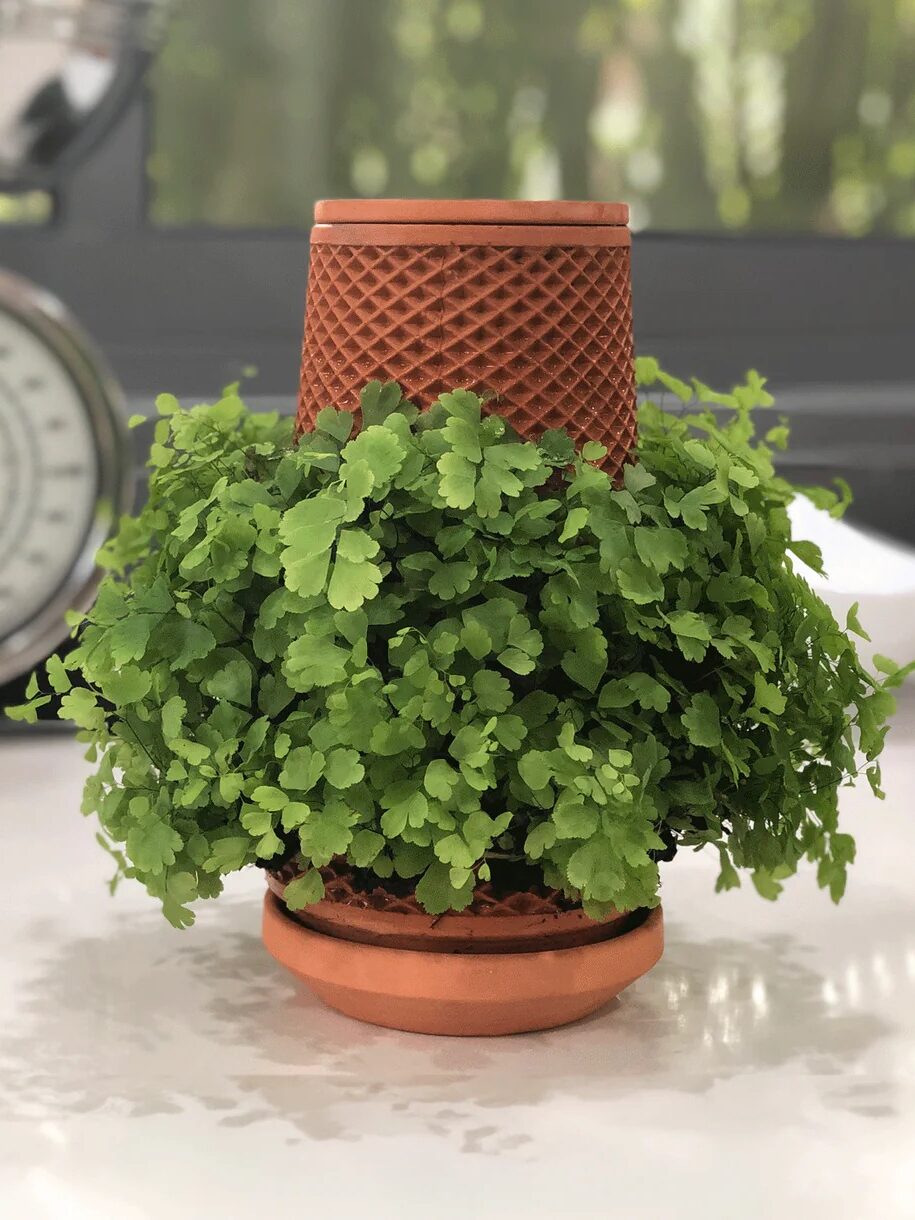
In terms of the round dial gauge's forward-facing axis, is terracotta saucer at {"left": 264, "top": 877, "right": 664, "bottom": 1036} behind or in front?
in front

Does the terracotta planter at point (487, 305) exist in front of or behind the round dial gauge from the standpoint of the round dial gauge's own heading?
in front

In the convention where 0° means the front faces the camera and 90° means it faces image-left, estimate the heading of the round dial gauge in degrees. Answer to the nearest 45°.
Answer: approximately 0°
